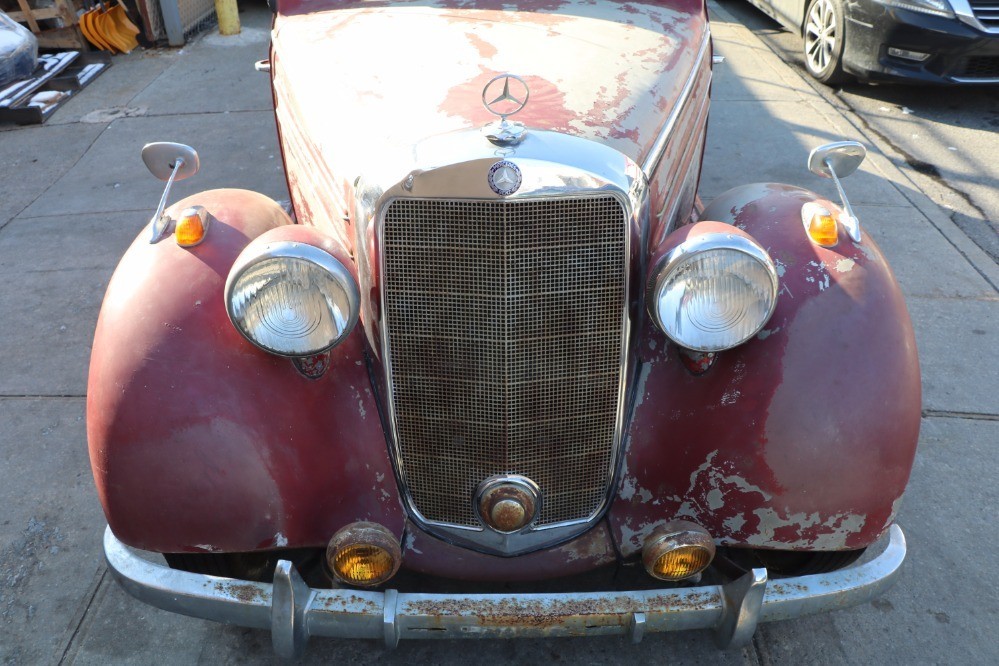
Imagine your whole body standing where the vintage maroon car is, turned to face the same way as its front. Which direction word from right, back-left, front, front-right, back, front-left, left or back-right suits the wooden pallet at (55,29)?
back-right

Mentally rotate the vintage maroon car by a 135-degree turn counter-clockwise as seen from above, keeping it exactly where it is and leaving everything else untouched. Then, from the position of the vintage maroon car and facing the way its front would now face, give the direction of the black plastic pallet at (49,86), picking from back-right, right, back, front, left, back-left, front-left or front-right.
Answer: left

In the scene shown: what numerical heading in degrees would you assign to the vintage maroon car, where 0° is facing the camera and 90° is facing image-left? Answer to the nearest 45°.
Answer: approximately 0°
